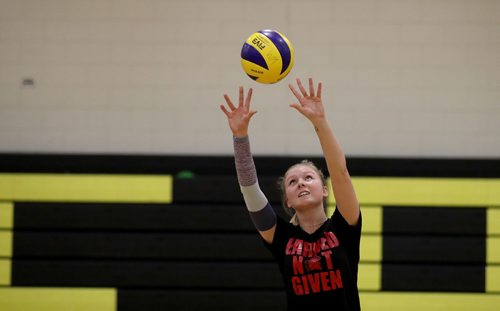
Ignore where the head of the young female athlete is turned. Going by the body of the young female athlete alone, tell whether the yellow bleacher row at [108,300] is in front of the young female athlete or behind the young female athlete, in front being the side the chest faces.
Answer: behind

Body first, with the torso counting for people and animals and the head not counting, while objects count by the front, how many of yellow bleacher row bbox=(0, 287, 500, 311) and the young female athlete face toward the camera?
2

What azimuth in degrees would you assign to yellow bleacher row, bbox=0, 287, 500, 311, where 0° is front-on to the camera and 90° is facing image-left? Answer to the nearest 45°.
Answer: approximately 0°

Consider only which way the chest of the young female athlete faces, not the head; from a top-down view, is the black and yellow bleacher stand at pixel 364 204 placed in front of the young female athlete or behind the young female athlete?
behind

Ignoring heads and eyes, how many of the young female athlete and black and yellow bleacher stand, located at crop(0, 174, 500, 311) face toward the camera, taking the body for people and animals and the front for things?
2

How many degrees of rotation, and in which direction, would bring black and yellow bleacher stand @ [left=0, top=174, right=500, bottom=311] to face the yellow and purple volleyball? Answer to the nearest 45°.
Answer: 0° — it already faces it
